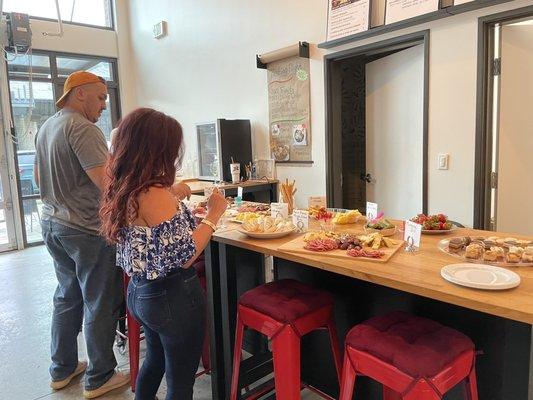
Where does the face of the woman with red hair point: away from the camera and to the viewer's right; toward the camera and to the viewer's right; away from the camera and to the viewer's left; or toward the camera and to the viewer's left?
away from the camera and to the viewer's right

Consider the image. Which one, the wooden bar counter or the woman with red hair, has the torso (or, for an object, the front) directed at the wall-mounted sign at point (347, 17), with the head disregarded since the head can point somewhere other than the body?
the woman with red hair

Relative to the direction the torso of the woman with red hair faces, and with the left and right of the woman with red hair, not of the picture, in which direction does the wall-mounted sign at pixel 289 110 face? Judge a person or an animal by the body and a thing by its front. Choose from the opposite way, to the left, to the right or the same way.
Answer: the opposite way

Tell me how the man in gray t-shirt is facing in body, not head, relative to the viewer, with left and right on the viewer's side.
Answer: facing away from the viewer and to the right of the viewer

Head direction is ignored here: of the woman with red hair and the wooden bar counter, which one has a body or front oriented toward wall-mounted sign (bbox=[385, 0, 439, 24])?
the woman with red hair

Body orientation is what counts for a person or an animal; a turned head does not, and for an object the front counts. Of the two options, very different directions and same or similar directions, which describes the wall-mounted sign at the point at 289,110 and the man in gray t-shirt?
very different directions

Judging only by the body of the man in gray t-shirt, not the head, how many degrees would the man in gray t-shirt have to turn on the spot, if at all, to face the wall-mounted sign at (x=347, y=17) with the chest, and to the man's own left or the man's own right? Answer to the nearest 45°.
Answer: approximately 45° to the man's own right

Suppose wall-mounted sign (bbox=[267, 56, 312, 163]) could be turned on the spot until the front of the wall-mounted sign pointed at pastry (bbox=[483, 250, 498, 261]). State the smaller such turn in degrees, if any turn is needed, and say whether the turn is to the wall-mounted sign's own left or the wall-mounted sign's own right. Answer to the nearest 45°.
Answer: approximately 45° to the wall-mounted sign's own left

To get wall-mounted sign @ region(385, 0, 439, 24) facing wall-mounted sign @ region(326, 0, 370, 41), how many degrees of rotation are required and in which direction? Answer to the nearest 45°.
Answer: approximately 90° to its right

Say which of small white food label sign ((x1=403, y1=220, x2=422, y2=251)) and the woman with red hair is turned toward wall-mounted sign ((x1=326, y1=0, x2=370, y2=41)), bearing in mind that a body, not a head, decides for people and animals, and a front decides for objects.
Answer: the woman with red hair

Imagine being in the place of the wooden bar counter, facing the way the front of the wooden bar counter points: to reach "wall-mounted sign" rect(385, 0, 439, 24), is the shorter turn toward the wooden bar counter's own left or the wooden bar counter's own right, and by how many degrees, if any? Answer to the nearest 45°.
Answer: approximately 135° to the wooden bar counter's own right

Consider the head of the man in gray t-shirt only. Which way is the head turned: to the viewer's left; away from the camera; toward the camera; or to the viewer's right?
to the viewer's right

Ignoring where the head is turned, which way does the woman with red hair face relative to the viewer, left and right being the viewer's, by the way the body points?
facing away from the viewer and to the right of the viewer
